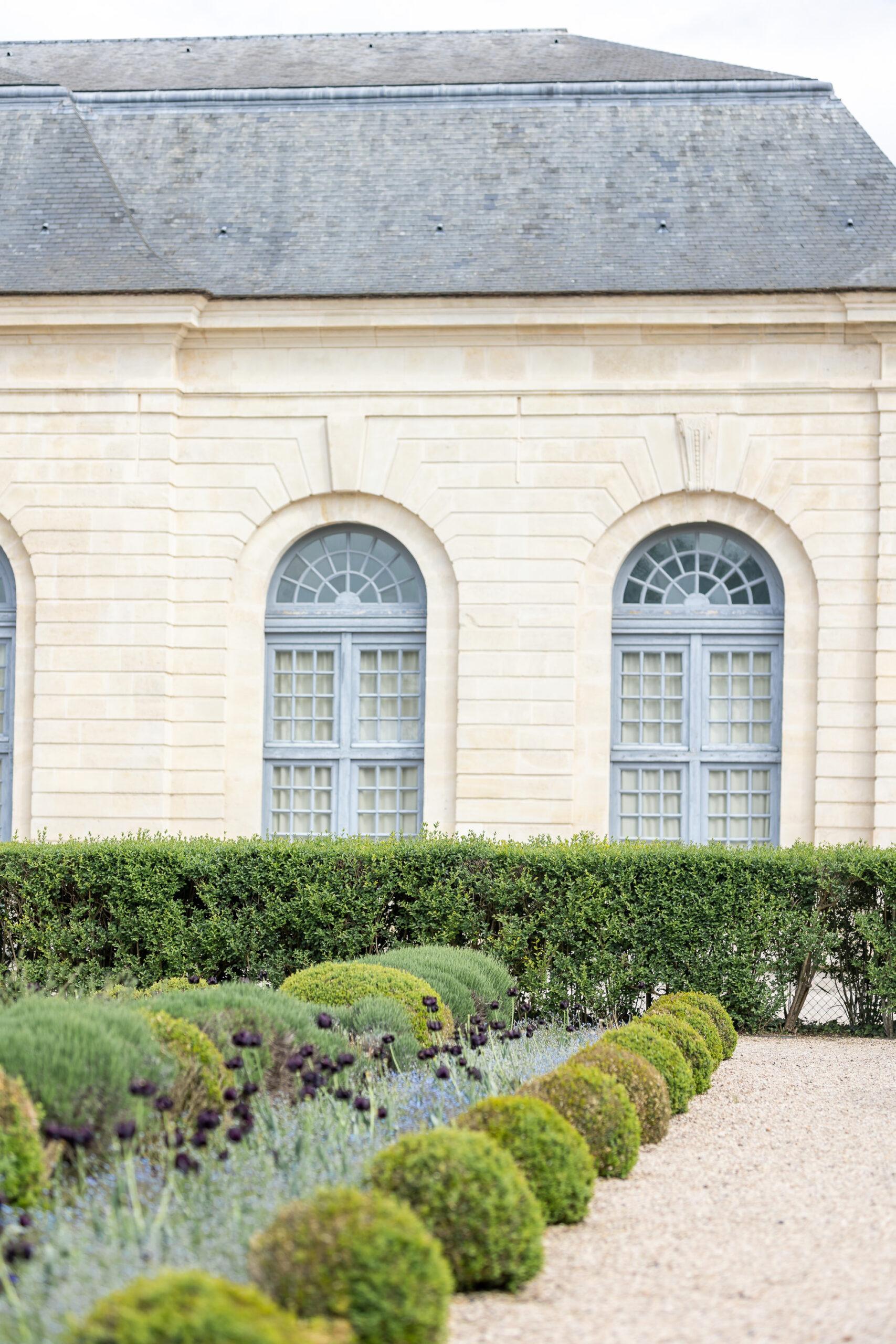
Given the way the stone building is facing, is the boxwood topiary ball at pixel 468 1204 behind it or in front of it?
in front

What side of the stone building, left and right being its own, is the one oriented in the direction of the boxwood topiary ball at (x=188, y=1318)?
front

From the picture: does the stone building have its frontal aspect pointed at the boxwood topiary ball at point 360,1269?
yes

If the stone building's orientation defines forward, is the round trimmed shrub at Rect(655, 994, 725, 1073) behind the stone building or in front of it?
in front

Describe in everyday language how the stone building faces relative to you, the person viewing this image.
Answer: facing the viewer

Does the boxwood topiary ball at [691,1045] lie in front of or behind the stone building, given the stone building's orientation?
in front

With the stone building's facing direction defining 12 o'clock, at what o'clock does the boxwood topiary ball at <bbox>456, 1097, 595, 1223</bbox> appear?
The boxwood topiary ball is roughly at 12 o'clock from the stone building.

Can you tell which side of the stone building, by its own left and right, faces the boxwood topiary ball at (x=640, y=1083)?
front

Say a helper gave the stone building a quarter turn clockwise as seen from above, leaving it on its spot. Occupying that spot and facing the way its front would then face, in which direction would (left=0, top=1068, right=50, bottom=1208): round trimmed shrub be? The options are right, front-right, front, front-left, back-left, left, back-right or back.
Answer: left

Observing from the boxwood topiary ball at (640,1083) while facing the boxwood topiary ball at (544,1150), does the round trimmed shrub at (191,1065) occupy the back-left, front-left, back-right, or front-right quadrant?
front-right

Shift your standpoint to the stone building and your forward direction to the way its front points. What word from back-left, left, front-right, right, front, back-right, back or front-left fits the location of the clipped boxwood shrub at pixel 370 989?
front

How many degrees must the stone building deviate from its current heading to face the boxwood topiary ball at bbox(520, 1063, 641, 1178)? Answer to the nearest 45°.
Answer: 0° — it already faces it

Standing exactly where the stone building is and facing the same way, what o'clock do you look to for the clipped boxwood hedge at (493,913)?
The clipped boxwood hedge is roughly at 12 o'clock from the stone building.
